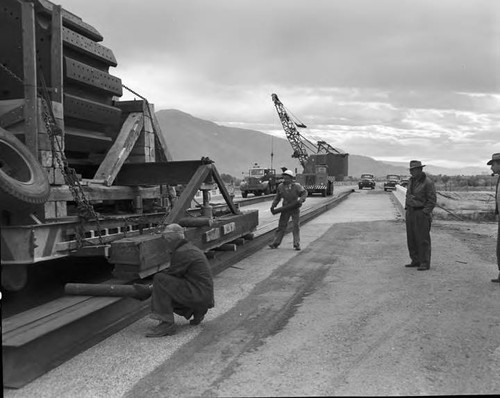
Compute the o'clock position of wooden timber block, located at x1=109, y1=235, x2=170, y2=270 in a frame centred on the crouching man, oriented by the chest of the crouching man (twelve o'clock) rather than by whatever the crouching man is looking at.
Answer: The wooden timber block is roughly at 1 o'clock from the crouching man.

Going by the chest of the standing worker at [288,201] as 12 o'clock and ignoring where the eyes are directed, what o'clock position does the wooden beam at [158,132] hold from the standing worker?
The wooden beam is roughly at 12 o'clock from the standing worker.

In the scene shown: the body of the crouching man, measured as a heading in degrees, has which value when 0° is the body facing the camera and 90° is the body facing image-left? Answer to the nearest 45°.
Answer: approximately 90°

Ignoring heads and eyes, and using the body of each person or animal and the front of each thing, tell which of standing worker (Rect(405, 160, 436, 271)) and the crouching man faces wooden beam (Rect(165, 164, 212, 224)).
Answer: the standing worker
